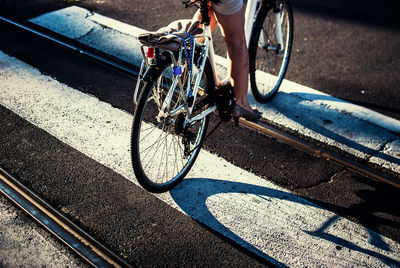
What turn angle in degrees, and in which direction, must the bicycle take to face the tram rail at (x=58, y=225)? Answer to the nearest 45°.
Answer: approximately 180°

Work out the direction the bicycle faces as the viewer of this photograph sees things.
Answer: facing away from the viewer and to the right of the viewer
